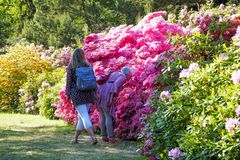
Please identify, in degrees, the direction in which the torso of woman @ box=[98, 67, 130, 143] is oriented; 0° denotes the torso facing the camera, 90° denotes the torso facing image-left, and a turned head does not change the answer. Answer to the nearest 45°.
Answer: approximately 225°

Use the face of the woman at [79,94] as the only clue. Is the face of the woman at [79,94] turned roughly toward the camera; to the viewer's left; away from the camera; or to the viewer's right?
away from the camera
